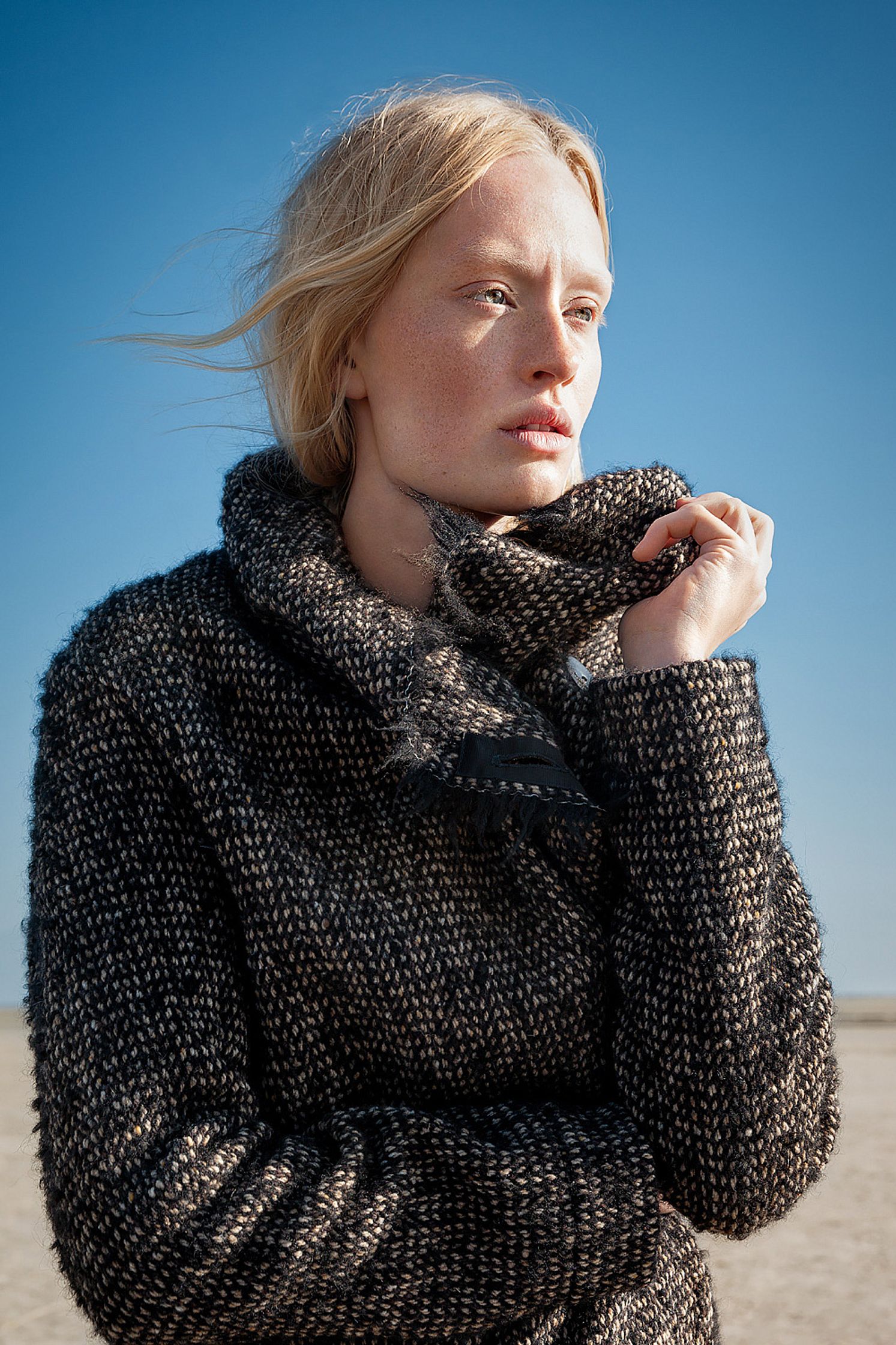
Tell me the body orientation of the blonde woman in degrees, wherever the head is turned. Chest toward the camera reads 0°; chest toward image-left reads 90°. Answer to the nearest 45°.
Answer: approximately 315°

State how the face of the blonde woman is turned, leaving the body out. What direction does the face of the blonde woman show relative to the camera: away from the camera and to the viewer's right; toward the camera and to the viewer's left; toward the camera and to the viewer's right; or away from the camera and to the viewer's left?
toward the camera and to the viewer's right
